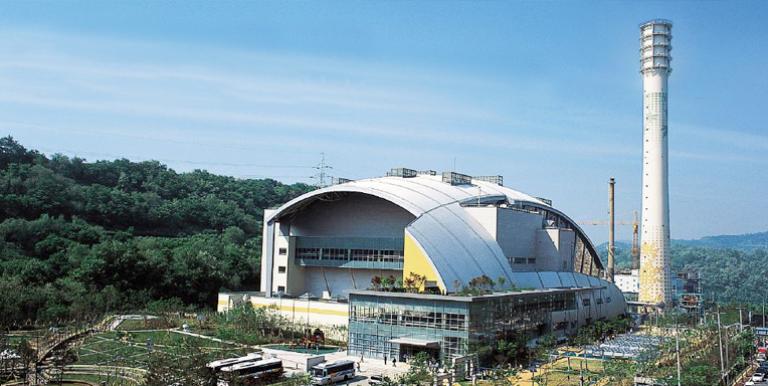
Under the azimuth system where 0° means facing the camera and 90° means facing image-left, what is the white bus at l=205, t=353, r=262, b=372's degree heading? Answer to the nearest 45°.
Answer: approximately 45°

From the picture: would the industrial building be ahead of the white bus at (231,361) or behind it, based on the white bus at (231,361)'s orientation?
behind

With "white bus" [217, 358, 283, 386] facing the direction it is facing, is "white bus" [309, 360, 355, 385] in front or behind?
behind

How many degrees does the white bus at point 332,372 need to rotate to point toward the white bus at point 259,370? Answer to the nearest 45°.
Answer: approximately 45° to its right
